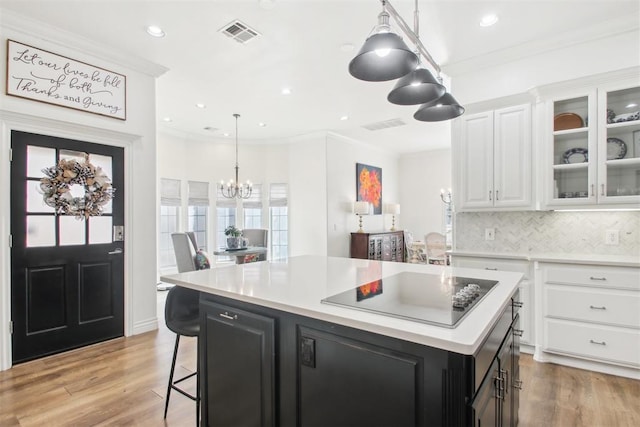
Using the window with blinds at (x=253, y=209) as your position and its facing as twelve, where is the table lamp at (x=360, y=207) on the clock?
The table lamp is roughly at 10 o'clock from the window with blinds.

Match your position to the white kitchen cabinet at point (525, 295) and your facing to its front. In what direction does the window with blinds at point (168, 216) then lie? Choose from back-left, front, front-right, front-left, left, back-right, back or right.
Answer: right

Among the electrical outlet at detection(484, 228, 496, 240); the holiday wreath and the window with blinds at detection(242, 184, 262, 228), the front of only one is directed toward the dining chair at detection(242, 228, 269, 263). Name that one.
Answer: the window with blinds

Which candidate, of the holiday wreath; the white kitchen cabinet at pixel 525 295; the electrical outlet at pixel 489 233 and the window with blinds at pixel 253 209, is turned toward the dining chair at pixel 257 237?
the window with blinds

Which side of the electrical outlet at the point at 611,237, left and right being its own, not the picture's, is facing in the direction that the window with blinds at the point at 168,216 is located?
right

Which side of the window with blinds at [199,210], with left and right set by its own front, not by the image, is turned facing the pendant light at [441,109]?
front

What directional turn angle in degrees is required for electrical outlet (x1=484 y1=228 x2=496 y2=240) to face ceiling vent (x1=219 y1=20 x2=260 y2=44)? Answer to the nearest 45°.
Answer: approximately 45° to its right

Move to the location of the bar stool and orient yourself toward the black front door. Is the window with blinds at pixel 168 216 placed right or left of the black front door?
right

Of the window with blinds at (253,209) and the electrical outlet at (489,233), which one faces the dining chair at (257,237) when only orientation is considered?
the window with blinds

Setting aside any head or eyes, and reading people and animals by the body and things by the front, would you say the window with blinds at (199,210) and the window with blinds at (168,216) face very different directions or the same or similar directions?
same or similar directions

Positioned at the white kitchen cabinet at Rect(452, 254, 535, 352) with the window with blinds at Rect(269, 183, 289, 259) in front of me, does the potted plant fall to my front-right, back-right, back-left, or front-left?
front-left

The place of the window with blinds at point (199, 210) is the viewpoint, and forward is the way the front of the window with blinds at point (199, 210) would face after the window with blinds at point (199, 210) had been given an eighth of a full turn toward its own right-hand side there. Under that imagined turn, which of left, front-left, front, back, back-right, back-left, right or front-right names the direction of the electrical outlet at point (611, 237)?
left

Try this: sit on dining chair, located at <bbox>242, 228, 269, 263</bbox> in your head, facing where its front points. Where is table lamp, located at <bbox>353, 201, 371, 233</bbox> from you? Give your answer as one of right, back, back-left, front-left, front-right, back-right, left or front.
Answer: back-left

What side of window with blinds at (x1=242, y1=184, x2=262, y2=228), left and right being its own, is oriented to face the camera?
front

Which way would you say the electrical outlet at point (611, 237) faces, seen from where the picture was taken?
facing the viewer

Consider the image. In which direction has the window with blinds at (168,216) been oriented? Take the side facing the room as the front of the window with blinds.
toward the camera
